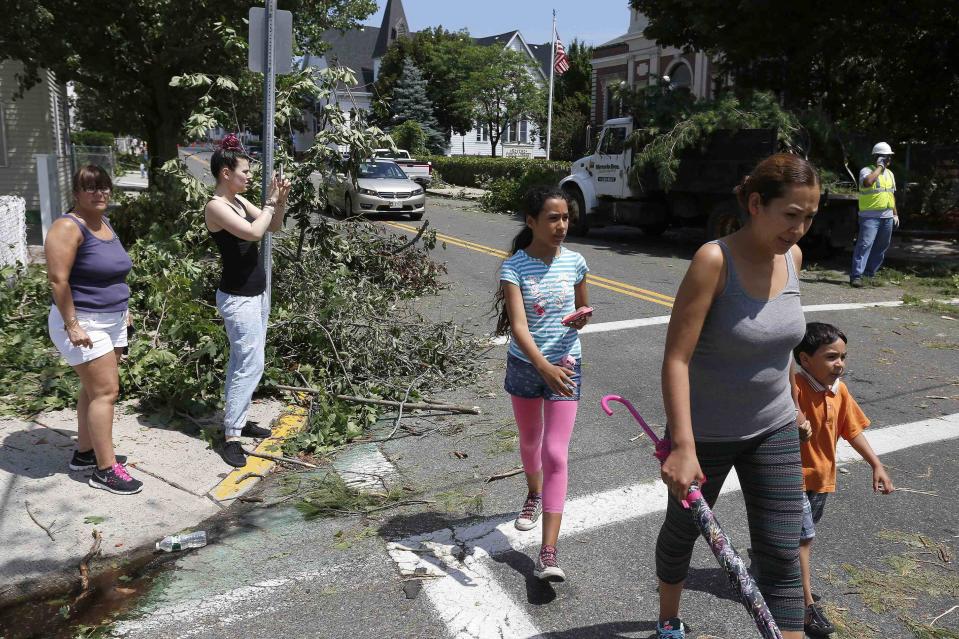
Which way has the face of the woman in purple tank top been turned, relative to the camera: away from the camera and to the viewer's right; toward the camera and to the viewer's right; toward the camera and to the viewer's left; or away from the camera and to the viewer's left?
toward the camera and to the viewer's right

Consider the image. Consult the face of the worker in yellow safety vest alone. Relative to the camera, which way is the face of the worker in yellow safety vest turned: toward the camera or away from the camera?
toward the camera

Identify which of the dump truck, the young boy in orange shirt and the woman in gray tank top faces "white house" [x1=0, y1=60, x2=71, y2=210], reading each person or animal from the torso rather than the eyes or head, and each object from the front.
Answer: the dump truck

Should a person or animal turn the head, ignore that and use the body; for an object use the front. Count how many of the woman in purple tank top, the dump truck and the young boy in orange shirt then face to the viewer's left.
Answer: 1

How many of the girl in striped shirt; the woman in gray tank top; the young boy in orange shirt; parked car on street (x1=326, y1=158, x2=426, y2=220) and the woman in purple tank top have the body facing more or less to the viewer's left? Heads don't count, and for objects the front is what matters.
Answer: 0

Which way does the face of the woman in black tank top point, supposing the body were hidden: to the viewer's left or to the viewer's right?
to the viewer's right

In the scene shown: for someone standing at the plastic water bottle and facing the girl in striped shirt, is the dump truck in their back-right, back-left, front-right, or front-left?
front-left

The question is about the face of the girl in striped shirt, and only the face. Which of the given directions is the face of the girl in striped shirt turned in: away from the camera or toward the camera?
toward the camera

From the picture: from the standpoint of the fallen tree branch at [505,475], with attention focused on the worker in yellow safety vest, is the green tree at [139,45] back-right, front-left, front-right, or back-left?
front-left

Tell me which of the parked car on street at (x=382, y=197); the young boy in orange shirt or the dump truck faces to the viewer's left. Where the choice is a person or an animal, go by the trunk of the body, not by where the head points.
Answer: the dump truck

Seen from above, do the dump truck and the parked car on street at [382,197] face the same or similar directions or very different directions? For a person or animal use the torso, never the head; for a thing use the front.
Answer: very different directions

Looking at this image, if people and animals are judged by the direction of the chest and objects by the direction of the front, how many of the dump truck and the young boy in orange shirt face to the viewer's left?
1

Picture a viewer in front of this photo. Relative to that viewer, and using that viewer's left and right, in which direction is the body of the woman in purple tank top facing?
facing the viewer and to the right of the viewer

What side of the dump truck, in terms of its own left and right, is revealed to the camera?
left
